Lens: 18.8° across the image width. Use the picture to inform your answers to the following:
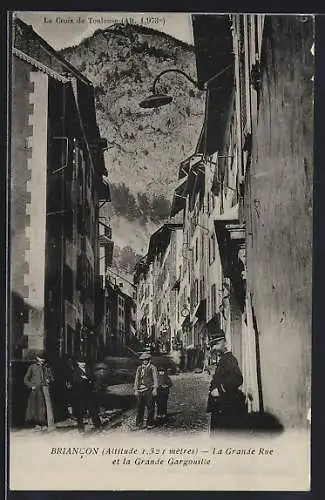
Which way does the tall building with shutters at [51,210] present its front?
to the viewer's right

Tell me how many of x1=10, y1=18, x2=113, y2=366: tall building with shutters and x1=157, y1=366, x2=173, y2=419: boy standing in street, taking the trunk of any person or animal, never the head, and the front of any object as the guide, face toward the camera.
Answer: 1

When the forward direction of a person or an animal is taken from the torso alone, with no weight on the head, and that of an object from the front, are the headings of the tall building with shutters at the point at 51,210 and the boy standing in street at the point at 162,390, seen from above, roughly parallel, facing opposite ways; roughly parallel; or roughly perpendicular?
roughly perpendicular

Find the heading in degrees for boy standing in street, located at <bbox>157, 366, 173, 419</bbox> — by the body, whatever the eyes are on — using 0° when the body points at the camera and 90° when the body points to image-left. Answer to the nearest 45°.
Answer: approximately 0°
